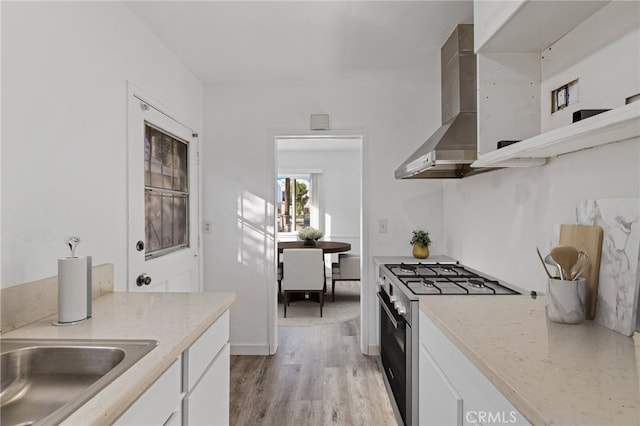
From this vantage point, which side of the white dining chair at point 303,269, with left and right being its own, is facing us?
back

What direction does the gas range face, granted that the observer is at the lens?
facing to the left of the viewer

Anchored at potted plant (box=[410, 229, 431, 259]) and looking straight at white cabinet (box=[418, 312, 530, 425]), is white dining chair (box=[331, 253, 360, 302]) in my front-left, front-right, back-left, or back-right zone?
back-right

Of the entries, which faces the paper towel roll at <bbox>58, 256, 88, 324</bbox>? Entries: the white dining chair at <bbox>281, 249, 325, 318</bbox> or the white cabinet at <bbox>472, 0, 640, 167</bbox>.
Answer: the white cabinet

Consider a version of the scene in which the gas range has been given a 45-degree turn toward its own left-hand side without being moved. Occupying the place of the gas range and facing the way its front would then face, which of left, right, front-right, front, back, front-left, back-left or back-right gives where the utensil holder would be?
left

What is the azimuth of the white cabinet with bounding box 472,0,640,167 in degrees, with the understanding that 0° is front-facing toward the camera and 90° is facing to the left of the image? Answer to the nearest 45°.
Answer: approximately 45°

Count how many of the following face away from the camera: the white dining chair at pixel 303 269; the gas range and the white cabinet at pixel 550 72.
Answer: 1

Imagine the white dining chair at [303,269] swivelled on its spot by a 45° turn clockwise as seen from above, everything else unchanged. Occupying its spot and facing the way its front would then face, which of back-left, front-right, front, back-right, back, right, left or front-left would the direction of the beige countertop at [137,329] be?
back-right

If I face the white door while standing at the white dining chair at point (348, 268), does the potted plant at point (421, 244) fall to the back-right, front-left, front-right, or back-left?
front-left

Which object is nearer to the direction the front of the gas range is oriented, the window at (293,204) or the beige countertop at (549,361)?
the window

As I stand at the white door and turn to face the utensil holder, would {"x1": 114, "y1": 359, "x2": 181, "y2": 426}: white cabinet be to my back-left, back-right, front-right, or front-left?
front-right

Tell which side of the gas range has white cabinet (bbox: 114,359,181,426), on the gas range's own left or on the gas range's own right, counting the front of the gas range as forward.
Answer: on the gas range's own left

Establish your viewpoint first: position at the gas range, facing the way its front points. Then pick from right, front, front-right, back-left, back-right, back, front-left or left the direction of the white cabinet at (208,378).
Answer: front-left

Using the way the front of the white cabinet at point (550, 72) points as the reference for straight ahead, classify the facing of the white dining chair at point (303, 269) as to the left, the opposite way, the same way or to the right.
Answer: to the right

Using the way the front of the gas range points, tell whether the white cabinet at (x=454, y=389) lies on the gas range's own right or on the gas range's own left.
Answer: on the gas range's own left

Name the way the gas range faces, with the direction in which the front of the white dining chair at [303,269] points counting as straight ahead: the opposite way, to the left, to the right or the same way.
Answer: to the left

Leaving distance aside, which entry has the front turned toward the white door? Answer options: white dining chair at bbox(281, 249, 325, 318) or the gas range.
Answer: the gas range

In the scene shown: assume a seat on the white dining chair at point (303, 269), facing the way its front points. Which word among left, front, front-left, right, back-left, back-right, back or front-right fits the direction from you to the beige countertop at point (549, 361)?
back

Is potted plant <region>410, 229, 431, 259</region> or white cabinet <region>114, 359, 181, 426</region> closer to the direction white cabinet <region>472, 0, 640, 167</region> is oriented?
the white cabinet
